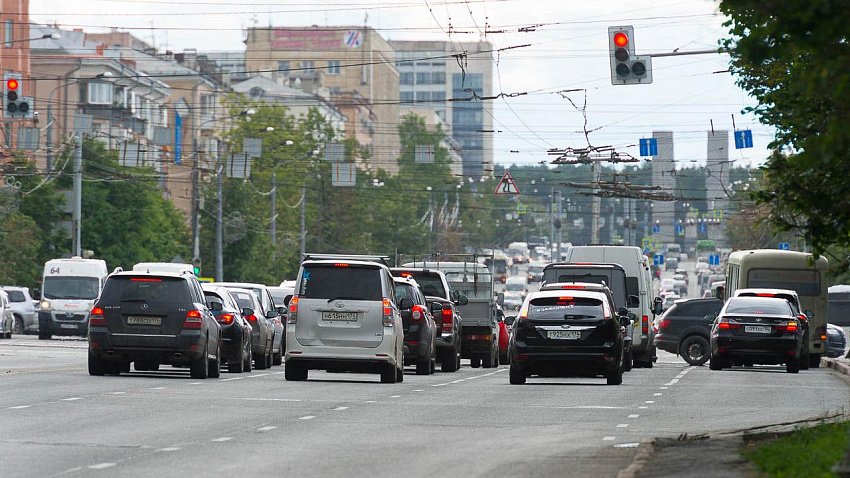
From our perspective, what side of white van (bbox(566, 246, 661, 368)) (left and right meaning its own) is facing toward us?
back

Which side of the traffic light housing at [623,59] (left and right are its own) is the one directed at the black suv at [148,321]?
front

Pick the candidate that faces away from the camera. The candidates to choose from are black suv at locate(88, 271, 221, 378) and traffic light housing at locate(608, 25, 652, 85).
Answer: the black suv

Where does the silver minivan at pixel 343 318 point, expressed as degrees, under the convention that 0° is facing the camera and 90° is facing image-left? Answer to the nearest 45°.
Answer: approximately 180°

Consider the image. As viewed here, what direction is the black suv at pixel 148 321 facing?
away from the camera

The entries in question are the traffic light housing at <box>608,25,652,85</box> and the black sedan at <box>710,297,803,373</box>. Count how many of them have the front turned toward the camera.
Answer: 1

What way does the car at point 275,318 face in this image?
away from the camera

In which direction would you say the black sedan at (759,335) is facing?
away from the camera

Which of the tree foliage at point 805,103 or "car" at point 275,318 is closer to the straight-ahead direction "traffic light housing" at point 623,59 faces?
the tree foliage

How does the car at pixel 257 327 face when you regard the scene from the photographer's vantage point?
facing away from the viewer
